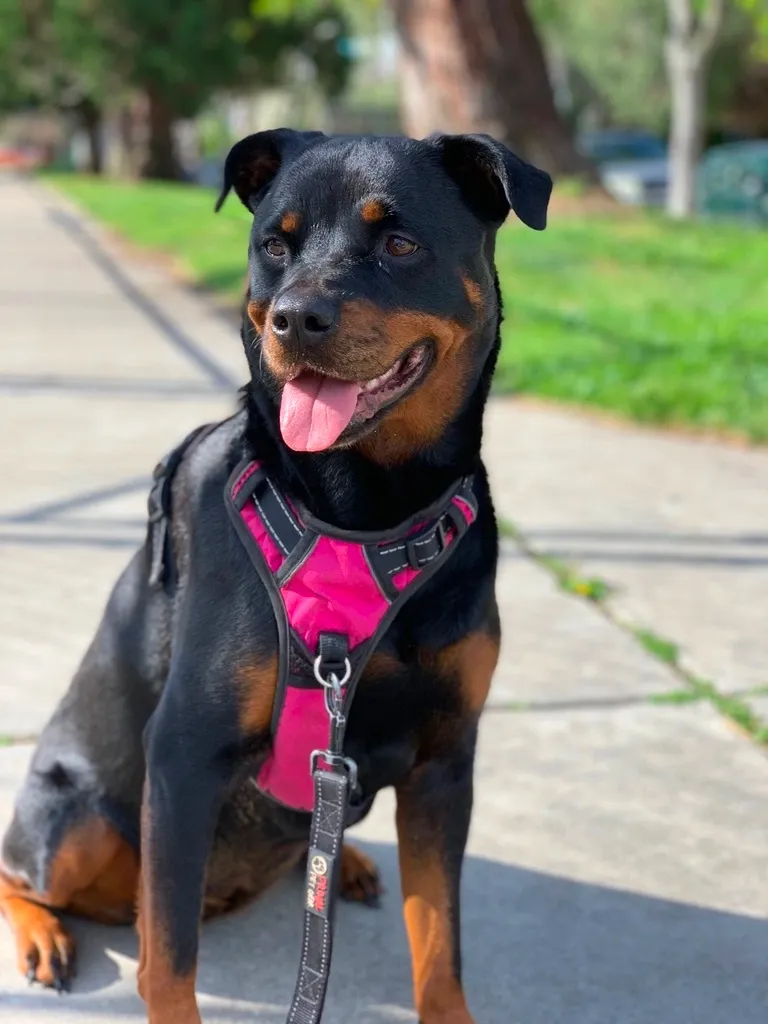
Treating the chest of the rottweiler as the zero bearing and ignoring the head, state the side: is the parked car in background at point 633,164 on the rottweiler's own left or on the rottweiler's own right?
on the rottweiler's own left

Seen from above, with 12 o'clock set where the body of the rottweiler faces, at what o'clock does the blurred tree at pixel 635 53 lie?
The blurred tree is roughly at 8 o'clock from the rottweiler.

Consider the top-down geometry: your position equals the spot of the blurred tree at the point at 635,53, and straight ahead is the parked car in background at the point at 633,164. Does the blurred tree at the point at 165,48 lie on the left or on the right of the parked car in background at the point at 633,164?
right

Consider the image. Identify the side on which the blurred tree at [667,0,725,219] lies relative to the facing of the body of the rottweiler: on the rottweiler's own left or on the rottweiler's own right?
on the rottweiler's own left

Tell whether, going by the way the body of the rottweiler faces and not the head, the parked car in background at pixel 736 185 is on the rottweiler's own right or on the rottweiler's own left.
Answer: on the rottweiler's own left

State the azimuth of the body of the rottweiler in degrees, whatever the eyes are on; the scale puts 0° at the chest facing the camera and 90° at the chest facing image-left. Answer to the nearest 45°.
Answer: approximately 315°

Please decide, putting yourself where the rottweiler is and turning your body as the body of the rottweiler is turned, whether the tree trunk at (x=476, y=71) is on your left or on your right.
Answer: on your left

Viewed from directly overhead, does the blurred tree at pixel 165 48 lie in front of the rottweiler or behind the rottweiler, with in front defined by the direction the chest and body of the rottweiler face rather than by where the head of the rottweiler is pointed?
behind
